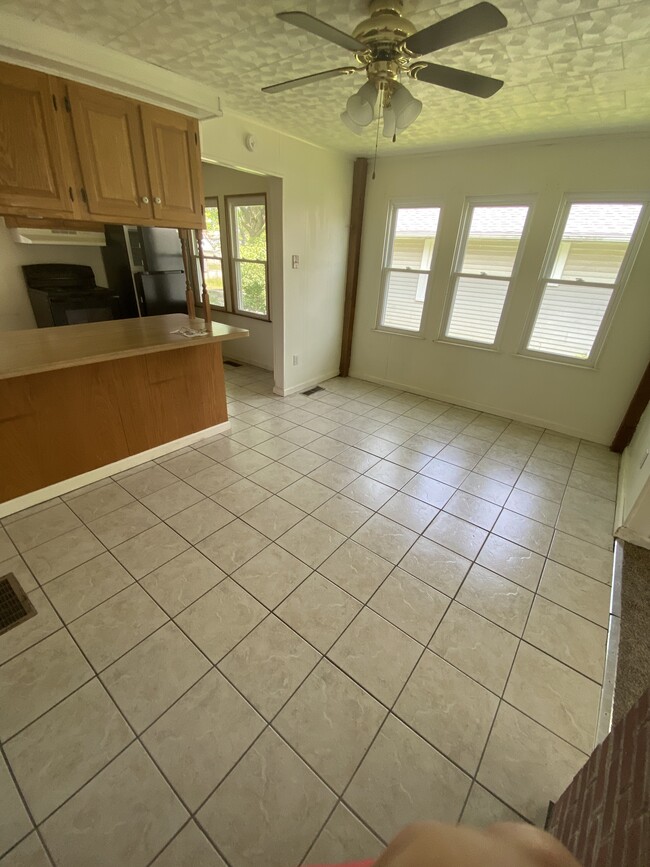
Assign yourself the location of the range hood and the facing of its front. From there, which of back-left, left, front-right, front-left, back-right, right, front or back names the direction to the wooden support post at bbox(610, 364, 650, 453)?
front-left

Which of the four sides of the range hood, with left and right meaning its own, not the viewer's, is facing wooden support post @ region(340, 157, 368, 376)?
left

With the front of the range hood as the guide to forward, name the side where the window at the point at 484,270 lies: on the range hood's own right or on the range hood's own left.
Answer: on the range hood's own left

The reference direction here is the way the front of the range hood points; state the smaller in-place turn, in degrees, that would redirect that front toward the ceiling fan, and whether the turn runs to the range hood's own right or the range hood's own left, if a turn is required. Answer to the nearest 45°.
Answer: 0° — it already faces it

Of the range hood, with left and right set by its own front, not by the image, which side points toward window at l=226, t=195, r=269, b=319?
left

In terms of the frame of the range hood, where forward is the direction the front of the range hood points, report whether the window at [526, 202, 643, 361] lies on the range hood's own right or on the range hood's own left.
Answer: on the range hood's own left

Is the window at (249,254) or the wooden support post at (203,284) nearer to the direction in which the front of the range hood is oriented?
the wooden support post

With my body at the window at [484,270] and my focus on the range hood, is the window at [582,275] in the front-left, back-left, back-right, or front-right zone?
back-left

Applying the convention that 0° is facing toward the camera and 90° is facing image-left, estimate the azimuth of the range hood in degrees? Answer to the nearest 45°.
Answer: approximately 0°

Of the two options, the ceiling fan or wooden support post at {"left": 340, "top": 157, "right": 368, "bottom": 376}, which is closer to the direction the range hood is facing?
the ceiling fan

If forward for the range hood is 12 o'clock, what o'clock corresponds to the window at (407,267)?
The window is roughly at 10 o'clock from the range hood.

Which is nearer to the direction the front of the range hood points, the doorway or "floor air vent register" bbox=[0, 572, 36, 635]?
the floor air vent register

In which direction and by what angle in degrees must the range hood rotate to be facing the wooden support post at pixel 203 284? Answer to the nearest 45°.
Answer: approximately 45° to its left

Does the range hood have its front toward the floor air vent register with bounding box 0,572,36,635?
yes

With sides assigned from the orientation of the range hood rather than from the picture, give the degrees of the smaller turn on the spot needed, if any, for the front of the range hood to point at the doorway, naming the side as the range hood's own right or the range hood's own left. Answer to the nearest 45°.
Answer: approximately 90° to the range hood's own left
